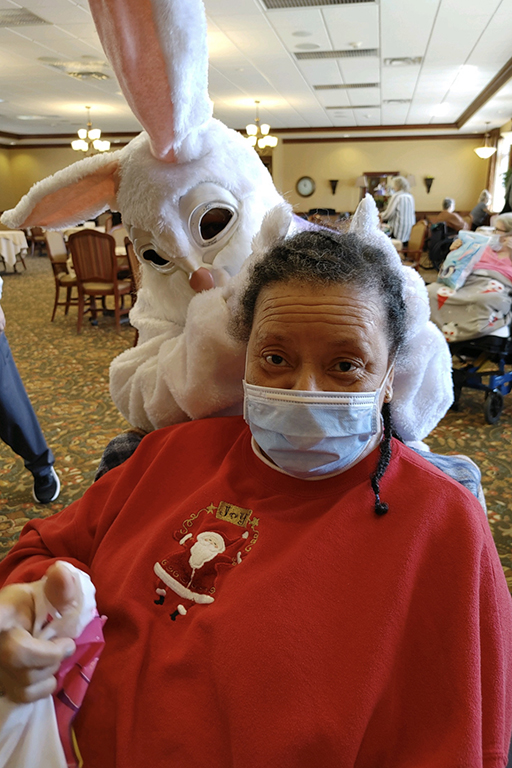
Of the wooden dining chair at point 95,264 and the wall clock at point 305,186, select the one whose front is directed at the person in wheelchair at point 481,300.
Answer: the wall clock

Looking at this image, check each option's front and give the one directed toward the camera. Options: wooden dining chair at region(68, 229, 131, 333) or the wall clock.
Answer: the wall clock

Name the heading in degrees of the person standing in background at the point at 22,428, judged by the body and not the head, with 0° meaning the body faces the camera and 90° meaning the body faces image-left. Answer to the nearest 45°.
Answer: approximately 0°

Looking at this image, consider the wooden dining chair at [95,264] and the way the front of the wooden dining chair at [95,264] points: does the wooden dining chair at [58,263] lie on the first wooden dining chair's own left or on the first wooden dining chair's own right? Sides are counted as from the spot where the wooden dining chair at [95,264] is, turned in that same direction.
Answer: on the first wooden dining chair's own left

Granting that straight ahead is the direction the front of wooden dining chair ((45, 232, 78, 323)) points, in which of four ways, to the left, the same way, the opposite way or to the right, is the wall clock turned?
to the right

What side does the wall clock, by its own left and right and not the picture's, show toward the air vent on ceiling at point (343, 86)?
front

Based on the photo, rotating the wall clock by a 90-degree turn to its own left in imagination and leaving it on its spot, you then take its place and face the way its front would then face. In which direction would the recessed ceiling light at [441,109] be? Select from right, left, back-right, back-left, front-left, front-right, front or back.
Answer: front-right

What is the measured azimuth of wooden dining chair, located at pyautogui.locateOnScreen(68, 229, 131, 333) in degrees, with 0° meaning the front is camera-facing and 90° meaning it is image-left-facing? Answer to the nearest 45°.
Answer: approximately 225°

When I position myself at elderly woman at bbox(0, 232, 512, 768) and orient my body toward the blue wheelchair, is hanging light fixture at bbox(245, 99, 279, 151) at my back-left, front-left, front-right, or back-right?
front-left

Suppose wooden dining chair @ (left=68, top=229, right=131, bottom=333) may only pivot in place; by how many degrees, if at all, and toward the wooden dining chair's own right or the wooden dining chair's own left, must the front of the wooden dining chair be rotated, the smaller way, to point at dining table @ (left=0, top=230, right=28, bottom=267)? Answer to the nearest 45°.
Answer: approximately 45° to the wooden dining chair's own left

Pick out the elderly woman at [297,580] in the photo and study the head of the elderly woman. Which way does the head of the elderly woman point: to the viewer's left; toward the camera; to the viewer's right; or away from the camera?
toward the camera

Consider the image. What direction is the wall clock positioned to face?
toward the camera
